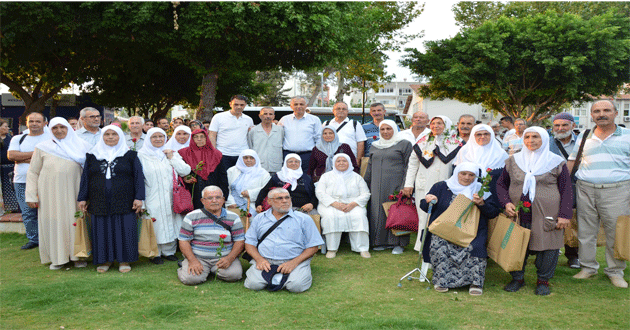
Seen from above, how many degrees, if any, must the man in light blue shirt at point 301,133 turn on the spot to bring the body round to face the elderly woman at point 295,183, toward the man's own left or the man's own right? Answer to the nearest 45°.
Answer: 0° — they already face them

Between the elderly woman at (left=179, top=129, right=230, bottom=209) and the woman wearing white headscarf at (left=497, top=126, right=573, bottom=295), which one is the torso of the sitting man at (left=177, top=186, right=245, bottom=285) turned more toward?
the woman wearing white headscarf

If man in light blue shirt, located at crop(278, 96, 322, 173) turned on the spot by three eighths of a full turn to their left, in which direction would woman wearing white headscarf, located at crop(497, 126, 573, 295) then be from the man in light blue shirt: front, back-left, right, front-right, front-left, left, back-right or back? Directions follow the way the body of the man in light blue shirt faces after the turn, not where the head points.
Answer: right

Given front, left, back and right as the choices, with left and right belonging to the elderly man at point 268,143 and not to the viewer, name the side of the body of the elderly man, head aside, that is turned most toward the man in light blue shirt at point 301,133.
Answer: left

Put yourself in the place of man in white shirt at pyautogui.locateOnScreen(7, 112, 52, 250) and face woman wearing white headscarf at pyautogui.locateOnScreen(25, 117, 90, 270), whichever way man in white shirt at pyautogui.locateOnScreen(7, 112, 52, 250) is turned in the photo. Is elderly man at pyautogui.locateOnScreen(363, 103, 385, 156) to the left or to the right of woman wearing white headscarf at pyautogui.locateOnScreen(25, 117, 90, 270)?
left

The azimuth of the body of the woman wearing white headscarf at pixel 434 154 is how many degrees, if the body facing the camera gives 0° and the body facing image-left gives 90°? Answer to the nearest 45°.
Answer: approximately 0°

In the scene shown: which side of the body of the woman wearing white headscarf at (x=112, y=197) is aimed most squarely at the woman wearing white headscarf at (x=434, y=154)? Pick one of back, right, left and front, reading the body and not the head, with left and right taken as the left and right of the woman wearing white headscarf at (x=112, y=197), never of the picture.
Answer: left

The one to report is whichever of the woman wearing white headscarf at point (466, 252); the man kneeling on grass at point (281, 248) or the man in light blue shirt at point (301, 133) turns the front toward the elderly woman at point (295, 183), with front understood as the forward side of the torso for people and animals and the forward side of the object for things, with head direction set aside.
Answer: the man in light blue shirt

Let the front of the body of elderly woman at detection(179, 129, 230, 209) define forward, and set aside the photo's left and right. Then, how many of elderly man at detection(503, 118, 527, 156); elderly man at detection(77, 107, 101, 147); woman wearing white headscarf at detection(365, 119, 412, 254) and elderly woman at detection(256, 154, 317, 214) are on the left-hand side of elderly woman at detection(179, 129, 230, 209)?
3

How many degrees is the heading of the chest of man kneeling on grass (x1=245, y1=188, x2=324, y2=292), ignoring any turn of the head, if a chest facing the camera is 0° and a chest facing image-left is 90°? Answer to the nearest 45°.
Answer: approximately 0°

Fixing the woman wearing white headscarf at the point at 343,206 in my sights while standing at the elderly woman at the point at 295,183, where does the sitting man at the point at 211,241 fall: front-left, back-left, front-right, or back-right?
back-right

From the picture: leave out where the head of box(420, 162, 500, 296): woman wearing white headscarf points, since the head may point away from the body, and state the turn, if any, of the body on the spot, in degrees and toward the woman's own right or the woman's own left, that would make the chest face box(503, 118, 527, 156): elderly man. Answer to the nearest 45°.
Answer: approximately 180°

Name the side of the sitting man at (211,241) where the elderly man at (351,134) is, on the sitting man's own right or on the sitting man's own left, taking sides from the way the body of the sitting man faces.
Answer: on the sitting man's own left

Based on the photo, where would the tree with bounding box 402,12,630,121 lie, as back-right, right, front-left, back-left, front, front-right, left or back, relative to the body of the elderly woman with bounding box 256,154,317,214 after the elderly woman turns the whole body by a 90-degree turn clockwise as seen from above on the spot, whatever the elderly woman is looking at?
back-right

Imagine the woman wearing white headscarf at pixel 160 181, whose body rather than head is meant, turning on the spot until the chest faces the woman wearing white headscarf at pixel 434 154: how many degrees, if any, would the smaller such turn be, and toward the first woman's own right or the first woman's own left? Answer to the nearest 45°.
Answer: approximately 90° to the first woman's own left
